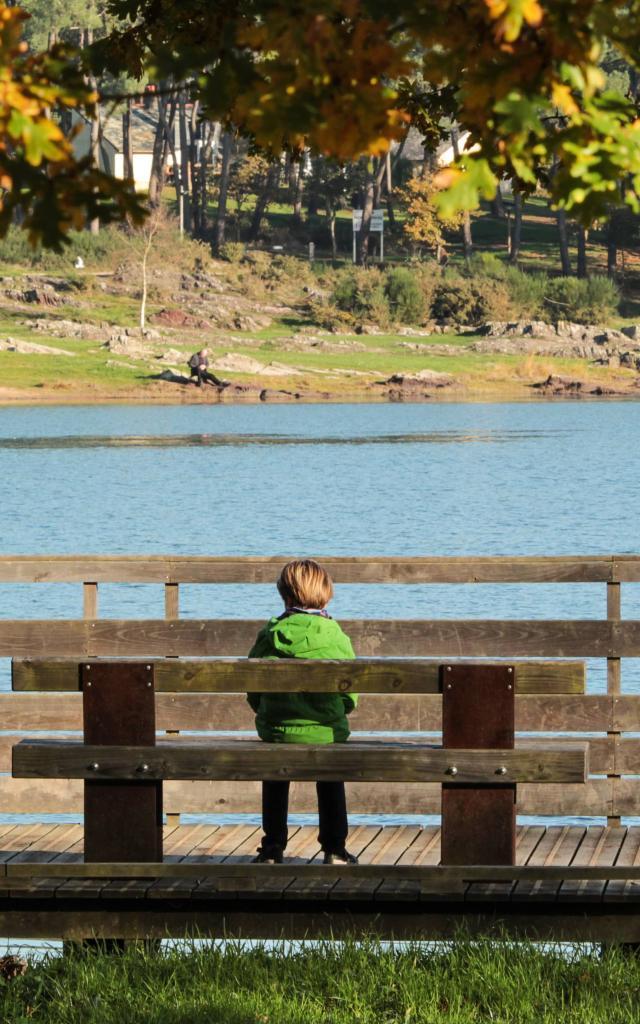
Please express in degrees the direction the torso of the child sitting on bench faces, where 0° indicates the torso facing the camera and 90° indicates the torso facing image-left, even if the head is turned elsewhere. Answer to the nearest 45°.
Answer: approximately 180°

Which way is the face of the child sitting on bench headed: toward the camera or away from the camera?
away from the camera

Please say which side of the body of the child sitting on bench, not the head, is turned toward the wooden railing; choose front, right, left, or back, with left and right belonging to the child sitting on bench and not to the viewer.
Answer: front
